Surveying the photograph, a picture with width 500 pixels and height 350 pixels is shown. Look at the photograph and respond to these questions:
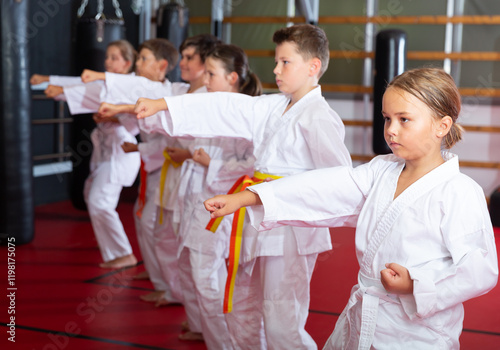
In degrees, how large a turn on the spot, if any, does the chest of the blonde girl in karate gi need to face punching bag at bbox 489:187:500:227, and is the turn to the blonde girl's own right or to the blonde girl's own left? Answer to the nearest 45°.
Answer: approximately 135° to the blonde girl's own right

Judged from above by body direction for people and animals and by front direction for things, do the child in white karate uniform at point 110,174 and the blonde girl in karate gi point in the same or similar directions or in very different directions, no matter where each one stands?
same or similar directions

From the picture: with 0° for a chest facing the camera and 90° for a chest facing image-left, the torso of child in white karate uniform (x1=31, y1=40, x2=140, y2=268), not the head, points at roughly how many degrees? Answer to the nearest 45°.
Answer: approximately 90°

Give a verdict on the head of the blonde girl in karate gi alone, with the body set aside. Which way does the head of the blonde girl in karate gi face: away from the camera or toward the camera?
toward the camera

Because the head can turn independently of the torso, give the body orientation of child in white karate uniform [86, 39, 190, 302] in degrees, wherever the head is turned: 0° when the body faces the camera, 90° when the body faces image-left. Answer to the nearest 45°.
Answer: approximately 90°

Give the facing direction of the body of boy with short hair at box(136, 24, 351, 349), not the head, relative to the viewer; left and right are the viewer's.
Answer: facing the viewer and to the left of the viewer

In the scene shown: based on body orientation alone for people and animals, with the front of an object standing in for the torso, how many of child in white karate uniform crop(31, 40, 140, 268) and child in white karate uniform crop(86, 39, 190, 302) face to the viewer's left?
2

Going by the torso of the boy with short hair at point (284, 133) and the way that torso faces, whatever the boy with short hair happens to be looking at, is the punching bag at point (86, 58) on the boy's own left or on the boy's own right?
on the boy's own right

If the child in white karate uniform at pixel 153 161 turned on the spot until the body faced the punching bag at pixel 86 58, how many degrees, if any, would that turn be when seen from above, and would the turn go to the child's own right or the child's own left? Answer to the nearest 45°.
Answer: approximately 90° to the child's own right

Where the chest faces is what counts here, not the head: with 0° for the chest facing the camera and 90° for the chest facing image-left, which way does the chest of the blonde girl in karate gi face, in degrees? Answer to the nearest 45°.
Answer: approximately 45°

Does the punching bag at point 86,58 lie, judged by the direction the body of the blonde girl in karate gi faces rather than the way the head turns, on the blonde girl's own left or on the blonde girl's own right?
on the blonde girl's own right
